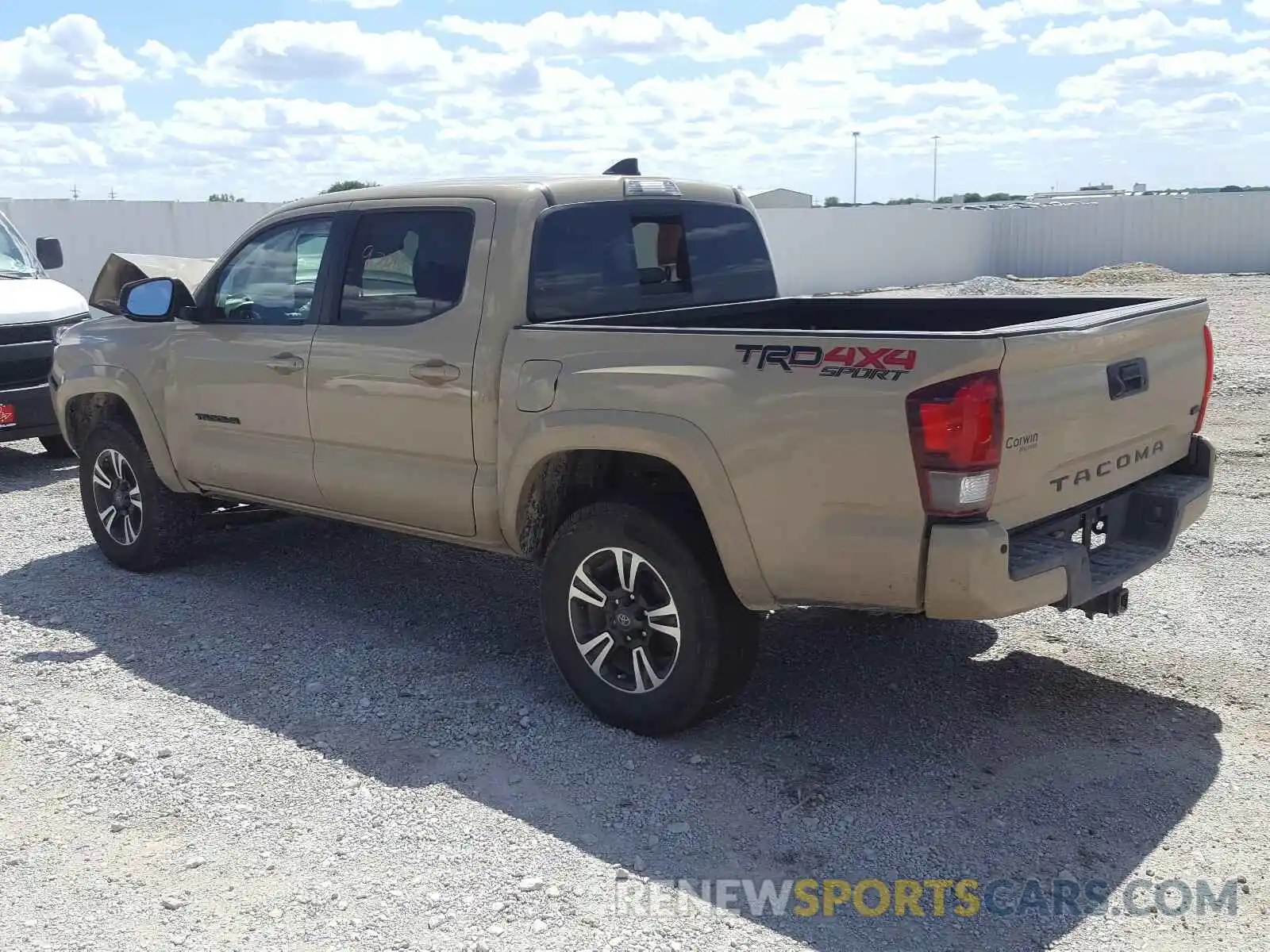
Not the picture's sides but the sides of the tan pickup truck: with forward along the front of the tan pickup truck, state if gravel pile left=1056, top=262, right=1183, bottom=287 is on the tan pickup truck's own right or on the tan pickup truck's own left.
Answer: on the tan pickup truck's own right

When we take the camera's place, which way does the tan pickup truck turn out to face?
facing away from the viewer and to the left of the viewer

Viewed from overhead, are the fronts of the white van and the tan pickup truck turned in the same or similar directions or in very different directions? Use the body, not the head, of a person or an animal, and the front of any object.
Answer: very different directions

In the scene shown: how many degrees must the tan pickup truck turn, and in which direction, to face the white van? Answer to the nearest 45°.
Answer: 0° — it already faces it

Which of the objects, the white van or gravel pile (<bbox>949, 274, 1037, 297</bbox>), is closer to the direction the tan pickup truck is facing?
the white van

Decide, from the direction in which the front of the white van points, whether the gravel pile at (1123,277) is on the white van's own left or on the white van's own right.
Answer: on the white van's own left

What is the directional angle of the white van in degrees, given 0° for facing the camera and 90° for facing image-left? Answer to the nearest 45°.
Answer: approximately 315°

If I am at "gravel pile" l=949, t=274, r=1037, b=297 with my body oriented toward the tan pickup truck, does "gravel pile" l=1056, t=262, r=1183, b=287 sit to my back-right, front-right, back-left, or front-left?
back-left
